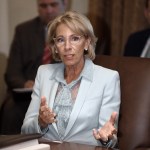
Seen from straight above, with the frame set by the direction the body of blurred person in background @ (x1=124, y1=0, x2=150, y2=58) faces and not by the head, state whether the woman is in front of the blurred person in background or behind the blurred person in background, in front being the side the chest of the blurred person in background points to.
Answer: in front

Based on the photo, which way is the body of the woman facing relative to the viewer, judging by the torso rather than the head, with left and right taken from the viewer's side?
facing the viewer and to the left of the viewer

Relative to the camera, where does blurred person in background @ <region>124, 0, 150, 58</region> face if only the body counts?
toward the camera

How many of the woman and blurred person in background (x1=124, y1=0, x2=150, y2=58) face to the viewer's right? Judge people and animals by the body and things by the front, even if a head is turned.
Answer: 0

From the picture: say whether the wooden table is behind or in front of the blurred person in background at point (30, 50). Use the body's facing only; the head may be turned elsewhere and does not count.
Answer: in front

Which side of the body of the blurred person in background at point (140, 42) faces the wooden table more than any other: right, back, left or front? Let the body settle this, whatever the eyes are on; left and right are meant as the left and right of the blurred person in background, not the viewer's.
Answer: front
